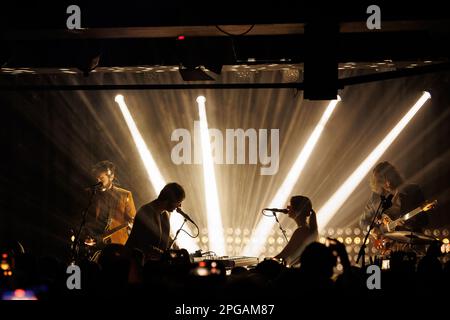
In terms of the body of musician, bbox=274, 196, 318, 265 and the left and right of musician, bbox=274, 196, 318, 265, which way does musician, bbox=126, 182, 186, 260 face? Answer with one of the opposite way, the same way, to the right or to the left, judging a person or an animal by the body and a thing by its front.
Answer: the opposite way

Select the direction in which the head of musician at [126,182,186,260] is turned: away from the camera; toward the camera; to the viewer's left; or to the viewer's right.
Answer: to the viewer's right

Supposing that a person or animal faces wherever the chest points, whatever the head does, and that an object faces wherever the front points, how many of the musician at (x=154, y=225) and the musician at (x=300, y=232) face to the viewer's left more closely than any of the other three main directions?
1

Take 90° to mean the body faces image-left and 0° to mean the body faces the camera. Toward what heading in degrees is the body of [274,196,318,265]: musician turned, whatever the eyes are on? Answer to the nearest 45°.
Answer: approximately 90°

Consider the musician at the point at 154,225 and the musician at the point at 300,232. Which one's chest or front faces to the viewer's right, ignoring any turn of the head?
the musician at the point at 154,225

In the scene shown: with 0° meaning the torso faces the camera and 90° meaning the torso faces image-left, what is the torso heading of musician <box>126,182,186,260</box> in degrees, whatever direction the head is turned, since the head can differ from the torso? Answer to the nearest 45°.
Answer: approximately 270°

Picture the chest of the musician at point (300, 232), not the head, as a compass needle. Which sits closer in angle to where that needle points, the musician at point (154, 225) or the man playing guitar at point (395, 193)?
the musician

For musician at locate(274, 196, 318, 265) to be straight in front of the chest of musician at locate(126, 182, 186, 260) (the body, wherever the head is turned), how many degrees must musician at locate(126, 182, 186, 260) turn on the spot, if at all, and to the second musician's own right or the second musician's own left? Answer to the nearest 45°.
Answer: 0° — they already face them
